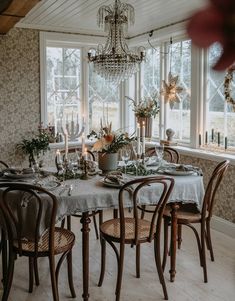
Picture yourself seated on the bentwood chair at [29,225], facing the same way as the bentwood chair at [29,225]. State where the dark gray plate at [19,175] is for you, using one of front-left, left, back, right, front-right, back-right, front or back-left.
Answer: front-left

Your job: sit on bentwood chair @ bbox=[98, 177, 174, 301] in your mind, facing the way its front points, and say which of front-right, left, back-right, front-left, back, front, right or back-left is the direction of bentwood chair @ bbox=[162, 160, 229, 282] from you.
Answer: right

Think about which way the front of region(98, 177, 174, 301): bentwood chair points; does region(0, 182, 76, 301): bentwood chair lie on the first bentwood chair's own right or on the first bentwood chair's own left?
on the first bentwood chair's own left

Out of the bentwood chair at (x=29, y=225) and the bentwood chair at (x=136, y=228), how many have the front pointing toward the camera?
0

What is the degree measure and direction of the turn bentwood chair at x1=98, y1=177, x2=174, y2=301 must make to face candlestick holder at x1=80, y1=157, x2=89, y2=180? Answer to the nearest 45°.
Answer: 0° — it already faces it

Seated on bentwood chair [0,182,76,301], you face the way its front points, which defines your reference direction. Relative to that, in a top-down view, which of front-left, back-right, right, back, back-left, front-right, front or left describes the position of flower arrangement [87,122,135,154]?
front

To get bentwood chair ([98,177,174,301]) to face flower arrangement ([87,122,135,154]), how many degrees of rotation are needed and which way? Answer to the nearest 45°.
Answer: approximately 45° to its right

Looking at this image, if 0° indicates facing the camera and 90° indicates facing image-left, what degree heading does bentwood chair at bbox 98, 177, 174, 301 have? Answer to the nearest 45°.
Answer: approximately 135°

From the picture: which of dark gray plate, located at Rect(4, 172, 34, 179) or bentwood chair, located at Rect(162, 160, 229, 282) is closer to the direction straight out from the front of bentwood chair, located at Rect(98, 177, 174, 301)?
the dark gray plate

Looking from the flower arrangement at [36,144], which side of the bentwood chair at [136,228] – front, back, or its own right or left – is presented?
front

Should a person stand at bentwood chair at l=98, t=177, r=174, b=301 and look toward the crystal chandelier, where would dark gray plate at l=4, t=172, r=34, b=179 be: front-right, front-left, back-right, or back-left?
front-left

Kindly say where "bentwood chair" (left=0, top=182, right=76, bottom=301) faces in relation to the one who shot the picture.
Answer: facing away from the viewer and to the right of the viewer
